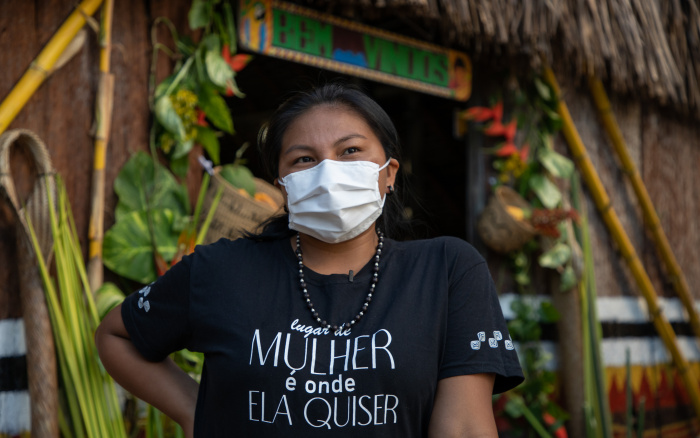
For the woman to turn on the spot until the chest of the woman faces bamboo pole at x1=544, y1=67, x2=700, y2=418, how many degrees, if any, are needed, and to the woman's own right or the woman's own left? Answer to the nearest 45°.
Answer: approximately 135° to the woman's own left

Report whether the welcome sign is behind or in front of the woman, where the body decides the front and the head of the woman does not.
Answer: behind

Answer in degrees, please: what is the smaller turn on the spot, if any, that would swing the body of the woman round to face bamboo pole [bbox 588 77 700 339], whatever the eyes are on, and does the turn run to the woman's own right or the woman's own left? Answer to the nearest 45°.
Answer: approximately 135° to the woman's own left

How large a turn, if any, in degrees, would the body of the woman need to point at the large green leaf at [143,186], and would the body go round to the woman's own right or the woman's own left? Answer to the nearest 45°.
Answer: approximately 135° to the woman's own right

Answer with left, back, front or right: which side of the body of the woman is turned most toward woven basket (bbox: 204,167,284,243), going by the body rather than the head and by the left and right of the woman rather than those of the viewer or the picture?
back

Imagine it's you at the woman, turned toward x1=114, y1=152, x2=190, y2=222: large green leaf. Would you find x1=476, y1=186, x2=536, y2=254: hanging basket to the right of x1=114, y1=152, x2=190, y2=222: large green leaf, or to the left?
right

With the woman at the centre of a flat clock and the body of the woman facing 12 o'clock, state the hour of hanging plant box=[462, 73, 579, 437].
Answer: The hanging plant is roughly at 7 o'clock from the woman.

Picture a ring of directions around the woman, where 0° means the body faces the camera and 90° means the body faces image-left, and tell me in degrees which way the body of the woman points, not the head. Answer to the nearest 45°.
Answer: approximately 0°

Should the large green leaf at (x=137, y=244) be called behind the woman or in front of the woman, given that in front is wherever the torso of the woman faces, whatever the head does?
behind

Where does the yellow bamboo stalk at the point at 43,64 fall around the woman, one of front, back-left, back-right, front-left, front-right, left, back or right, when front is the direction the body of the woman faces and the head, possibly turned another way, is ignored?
back-right
